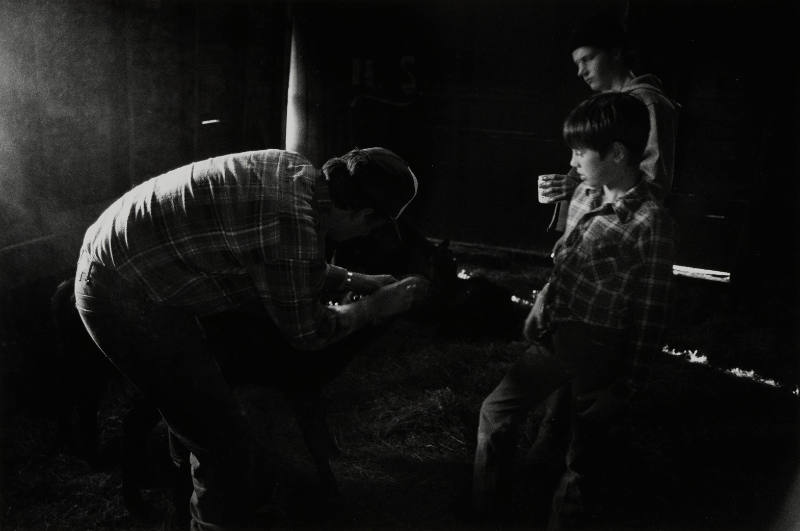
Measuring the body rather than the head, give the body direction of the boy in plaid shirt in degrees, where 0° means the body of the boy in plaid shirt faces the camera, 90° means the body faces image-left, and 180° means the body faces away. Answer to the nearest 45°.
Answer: approximately 45°

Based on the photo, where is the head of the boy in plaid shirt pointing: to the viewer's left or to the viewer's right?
to the viewer's left

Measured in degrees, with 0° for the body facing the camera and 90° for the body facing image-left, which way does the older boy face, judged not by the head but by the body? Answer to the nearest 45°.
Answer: approximately 45°

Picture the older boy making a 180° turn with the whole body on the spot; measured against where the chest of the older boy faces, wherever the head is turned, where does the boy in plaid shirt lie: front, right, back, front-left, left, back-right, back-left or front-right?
back-right
